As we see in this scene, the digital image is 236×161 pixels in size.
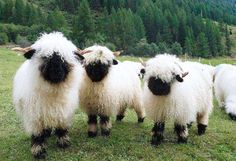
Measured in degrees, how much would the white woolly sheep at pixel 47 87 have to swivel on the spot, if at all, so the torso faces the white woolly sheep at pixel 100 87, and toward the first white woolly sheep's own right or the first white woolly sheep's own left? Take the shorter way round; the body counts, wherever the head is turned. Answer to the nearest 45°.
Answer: approximately 135° to the first white woolly sheep's own left

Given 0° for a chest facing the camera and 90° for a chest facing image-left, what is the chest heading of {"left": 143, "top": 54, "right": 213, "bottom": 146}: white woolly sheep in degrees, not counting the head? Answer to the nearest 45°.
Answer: approximately 45°

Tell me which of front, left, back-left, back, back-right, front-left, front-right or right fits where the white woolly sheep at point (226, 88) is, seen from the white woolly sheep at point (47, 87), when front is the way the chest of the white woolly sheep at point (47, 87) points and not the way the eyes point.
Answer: back-left

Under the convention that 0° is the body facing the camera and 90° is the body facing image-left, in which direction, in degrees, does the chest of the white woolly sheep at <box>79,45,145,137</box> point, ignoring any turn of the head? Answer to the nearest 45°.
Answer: approximately 45°

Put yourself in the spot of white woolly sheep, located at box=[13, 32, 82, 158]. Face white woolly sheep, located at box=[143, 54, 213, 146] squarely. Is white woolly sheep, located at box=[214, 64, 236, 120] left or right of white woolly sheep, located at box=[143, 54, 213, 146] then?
left

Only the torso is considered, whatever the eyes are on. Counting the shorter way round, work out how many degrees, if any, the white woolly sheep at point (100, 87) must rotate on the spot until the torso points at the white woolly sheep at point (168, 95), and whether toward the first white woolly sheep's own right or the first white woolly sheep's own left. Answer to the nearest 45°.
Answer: approximately 135° to the first white woolly sheep's own left

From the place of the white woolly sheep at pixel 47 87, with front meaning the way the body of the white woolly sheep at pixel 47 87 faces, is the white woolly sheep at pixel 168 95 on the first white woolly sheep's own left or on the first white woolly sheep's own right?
on the first white woolly sheep's own left
